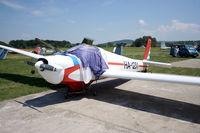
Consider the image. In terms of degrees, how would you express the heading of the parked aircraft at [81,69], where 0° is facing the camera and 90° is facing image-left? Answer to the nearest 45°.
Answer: approximately 45°

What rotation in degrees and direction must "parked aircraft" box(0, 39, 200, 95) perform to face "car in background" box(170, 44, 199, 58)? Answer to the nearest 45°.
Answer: approximately 180°
